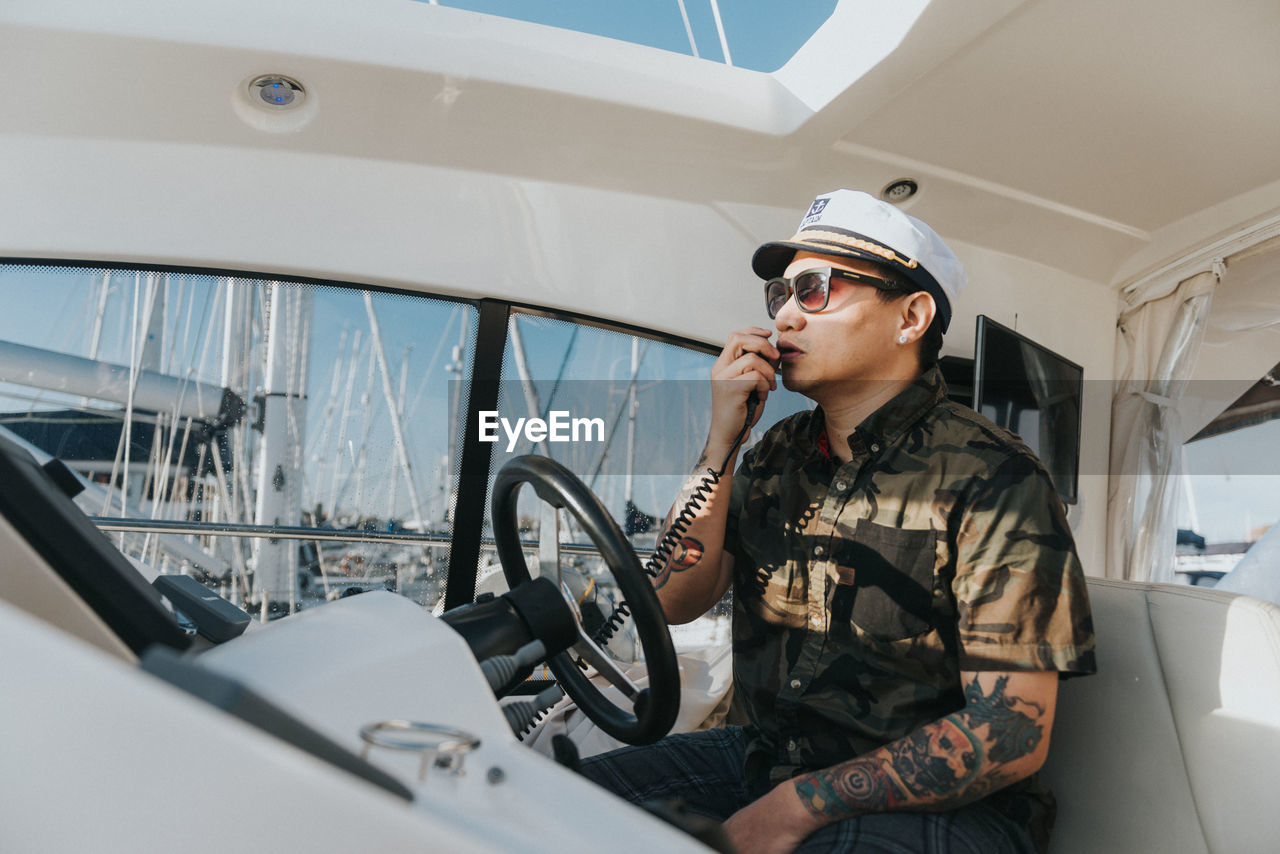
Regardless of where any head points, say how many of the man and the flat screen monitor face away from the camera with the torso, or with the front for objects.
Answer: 0

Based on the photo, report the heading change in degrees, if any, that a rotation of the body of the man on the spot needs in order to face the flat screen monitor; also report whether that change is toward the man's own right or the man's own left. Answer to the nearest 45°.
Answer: approximately 135° to the man's own right

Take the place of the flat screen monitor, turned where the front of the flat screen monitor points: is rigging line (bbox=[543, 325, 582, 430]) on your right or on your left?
on your right
